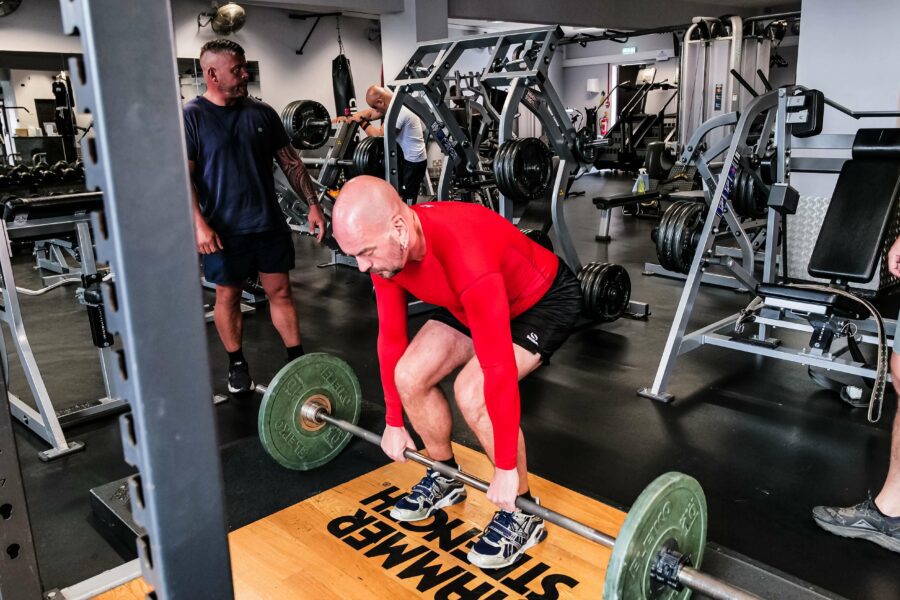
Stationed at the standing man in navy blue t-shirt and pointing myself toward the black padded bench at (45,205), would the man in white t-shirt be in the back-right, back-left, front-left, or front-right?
back-right

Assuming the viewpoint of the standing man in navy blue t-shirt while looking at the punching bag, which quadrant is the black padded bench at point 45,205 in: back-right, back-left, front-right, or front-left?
back-left

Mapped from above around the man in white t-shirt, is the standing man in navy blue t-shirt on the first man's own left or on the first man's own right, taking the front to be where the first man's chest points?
on the first man's own left

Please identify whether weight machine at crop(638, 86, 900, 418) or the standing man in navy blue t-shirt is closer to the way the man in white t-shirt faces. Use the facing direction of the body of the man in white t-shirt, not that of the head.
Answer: the standing man in navy blue t-shirt

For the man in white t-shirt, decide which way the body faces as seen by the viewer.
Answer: to the viewer's left

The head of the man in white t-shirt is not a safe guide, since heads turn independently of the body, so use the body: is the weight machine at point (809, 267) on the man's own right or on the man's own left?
on the man's own left

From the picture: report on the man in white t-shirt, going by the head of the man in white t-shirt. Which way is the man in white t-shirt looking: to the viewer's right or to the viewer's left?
to the viewer's left

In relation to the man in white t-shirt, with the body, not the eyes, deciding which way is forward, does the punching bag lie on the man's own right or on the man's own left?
on the man's own right

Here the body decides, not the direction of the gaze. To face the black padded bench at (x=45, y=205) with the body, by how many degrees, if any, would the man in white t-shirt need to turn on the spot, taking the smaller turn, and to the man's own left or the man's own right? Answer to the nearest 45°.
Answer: approximately 45° to the man's own left
